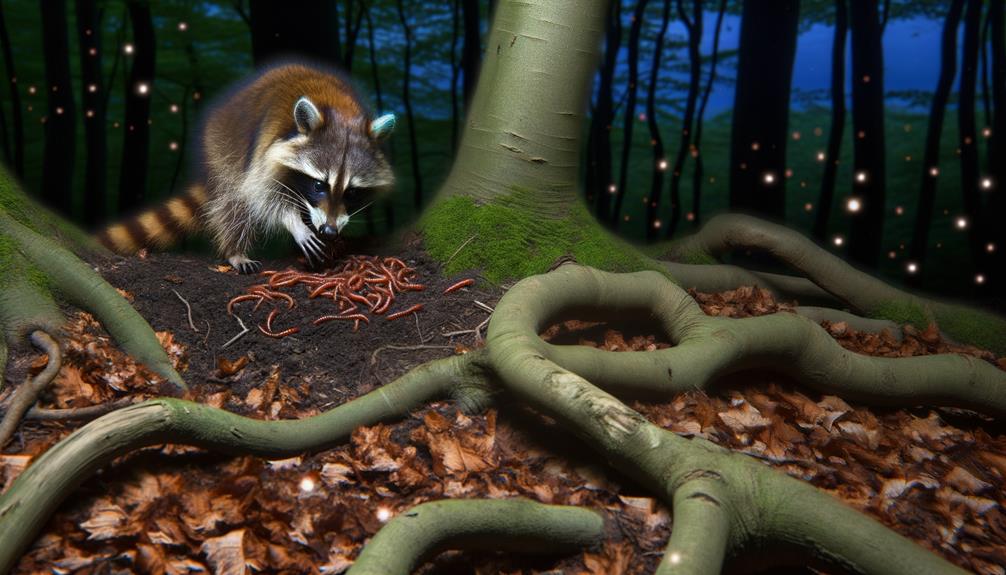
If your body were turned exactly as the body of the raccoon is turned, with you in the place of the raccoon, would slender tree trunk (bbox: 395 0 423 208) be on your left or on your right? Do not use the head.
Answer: on your left

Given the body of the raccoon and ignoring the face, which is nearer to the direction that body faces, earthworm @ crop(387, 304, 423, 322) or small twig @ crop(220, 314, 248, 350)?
the earthworm

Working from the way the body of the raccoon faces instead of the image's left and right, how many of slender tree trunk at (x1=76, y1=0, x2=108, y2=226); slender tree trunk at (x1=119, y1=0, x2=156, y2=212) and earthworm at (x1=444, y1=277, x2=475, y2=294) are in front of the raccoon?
1

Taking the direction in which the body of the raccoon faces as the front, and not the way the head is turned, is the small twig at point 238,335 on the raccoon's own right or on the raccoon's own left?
on the raccoon's own right

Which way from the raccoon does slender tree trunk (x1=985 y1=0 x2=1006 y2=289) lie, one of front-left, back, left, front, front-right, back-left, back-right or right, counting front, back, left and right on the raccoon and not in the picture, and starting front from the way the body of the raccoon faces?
front-left

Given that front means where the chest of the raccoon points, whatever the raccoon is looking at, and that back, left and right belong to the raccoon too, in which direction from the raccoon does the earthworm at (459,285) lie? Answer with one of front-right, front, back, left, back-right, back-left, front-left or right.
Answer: front

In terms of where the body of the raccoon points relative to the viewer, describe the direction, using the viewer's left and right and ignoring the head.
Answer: facing the viewer and to the right of the viewer

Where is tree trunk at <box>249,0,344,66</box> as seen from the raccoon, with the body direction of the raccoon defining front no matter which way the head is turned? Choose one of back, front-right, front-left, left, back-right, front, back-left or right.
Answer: back-left

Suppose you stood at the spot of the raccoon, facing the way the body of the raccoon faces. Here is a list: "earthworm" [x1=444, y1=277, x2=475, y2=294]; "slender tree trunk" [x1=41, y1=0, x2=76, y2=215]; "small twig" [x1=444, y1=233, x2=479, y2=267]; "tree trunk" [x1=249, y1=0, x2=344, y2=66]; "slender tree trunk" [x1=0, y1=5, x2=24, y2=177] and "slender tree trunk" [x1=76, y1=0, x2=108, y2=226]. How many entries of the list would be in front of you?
2

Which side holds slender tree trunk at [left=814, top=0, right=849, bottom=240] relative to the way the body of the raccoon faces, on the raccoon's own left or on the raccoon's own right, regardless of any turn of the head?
on the raccoon's own left

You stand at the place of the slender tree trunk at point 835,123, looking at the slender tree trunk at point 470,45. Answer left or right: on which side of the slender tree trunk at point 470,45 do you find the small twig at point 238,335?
left

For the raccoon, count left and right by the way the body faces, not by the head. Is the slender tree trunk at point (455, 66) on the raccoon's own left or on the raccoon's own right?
on the raccoon's own left

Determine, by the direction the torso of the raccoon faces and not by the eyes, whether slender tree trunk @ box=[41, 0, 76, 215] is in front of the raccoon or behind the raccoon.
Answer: behind

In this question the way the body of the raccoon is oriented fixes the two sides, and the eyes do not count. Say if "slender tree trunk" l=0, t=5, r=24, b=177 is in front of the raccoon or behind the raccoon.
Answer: behind
